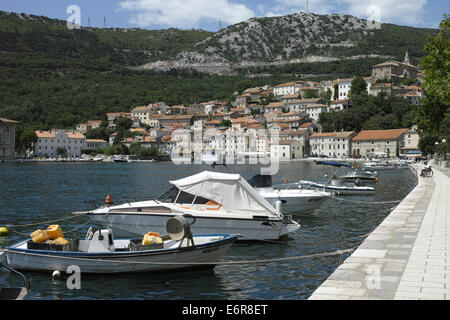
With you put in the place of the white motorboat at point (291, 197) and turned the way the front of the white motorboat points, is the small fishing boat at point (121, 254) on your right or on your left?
on your right

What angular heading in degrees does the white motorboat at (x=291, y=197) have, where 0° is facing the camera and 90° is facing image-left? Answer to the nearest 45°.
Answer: approximately 270°

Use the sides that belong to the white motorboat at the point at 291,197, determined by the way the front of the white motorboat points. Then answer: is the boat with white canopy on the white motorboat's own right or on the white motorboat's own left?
on the white motorboat's own right

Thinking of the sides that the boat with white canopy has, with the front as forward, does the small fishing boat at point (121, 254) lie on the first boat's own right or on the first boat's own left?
on the first boat's own left

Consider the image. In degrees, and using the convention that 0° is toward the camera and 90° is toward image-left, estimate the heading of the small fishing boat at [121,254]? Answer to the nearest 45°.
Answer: approximately 270°

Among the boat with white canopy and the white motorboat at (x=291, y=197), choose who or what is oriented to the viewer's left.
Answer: the boat with white canopy

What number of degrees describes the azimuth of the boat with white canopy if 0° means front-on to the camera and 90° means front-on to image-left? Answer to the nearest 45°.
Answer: approximately 90°
